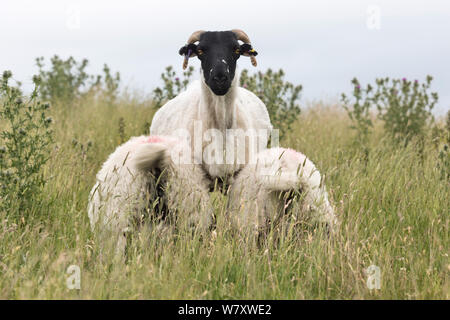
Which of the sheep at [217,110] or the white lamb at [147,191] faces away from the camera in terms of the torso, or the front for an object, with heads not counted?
the white lamb

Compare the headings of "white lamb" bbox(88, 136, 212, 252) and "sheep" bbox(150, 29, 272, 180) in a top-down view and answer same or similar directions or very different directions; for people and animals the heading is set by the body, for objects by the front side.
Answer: very different directions

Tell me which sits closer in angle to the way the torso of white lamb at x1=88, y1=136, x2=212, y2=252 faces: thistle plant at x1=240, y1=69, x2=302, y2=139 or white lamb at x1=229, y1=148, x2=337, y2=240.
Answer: the thistle plant

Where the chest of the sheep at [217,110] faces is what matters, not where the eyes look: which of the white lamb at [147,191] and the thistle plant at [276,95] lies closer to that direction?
the white lamb

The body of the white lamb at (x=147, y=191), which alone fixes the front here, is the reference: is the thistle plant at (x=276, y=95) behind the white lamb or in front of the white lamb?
in front

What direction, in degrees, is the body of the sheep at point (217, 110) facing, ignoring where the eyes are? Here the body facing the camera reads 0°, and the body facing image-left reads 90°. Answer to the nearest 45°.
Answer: approximately 0°

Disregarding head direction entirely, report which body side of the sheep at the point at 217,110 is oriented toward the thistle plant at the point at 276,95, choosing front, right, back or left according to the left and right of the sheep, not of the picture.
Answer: back

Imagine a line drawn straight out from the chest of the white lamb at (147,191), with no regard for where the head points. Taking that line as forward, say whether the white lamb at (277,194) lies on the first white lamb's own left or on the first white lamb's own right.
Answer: on the first white lamb's own right

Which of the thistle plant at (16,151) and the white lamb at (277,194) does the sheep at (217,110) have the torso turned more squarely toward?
the white lamb

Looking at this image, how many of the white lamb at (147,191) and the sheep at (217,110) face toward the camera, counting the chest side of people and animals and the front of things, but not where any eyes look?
1

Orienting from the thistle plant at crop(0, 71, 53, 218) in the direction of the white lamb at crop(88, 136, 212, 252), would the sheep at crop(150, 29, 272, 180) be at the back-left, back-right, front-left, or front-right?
front-left

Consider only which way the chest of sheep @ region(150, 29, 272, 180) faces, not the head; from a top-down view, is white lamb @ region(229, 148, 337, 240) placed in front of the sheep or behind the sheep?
in front

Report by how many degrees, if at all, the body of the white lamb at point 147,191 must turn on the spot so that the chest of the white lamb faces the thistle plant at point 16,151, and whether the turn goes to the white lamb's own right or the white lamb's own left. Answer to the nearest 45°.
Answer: approximately 45° to the white lamb's own left

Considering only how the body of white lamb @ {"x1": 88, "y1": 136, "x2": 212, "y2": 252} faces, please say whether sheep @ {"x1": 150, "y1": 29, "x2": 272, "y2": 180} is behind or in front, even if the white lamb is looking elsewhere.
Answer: in front

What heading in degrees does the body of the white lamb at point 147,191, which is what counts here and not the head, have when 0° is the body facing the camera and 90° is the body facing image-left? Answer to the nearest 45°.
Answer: approximately 180°
